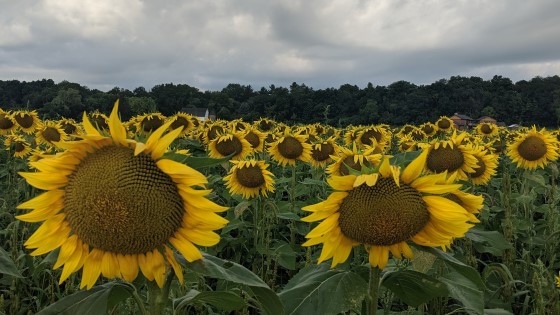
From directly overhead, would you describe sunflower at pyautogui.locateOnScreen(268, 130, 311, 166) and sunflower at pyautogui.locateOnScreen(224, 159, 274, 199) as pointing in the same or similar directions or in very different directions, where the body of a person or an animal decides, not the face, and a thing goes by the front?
same or similar directions

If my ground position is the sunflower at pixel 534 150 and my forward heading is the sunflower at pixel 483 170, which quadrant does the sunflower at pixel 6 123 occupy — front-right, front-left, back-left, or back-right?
front-right

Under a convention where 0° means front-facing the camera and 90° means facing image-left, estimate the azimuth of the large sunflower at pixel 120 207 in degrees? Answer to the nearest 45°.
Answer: approximately 0°

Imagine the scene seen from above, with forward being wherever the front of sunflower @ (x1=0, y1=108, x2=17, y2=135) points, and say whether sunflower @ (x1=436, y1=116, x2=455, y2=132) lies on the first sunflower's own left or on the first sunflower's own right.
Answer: on the first sunflower's own left

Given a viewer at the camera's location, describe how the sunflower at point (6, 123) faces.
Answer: facing the viewer

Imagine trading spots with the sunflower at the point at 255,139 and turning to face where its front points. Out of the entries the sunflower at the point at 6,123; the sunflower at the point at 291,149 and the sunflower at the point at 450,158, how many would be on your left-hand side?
2

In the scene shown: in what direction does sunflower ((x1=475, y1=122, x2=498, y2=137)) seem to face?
toward the camera

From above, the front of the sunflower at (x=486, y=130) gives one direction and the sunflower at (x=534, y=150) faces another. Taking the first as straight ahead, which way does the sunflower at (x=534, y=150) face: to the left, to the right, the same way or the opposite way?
the same way

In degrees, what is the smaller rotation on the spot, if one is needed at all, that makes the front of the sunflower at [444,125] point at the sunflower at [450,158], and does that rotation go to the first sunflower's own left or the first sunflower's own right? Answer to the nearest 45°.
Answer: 0° — it already faces it

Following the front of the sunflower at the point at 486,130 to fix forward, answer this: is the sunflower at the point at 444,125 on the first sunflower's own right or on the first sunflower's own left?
on the first sunflower's own right

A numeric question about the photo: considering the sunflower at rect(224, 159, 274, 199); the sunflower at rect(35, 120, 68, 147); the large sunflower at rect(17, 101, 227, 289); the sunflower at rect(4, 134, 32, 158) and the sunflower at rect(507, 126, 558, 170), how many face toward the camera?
5

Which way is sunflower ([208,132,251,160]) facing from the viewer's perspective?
toward the camera

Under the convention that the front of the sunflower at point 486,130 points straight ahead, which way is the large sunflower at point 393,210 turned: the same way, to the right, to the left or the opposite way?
the same way

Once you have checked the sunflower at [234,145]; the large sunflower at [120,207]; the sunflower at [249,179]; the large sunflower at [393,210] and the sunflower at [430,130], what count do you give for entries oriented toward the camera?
5

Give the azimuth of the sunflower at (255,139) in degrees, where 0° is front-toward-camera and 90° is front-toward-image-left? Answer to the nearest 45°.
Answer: approximately 45°

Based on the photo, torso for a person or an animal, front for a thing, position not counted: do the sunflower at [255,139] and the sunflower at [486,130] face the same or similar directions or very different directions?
same or similar directions

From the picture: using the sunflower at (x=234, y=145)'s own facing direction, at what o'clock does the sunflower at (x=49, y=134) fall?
the sunflower at (x=49, y=134) is roughly at 4 o'clock from the sunflower at (x=234, y=145).
